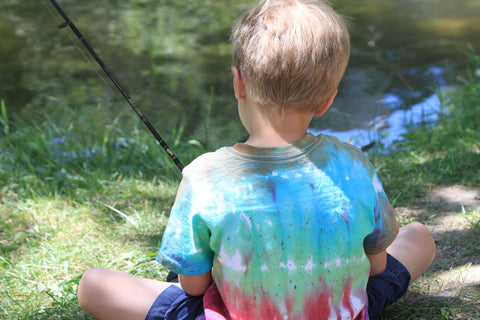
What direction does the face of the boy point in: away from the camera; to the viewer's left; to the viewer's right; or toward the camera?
away from the camera

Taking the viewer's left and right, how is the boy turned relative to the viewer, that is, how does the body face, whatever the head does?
facing away from the viewer
